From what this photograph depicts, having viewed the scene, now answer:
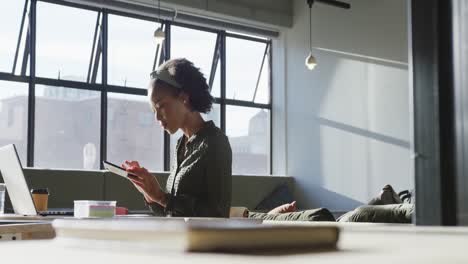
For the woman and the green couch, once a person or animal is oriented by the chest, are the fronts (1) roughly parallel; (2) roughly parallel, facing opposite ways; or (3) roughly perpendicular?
roughly perpendicular

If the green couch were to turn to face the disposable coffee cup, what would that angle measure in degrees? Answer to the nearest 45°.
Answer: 0° — it already faces it

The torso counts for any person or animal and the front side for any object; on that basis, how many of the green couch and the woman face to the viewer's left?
1

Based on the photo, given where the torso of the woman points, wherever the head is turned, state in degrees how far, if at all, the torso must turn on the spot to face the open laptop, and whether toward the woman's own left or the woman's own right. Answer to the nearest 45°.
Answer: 0° — they already face it

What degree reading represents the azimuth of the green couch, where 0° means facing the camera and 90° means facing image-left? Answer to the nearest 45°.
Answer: approximately 0°

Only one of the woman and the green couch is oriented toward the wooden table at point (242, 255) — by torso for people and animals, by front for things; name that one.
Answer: the green couch

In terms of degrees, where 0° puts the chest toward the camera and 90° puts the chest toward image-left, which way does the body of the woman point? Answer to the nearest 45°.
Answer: approximately 90°
